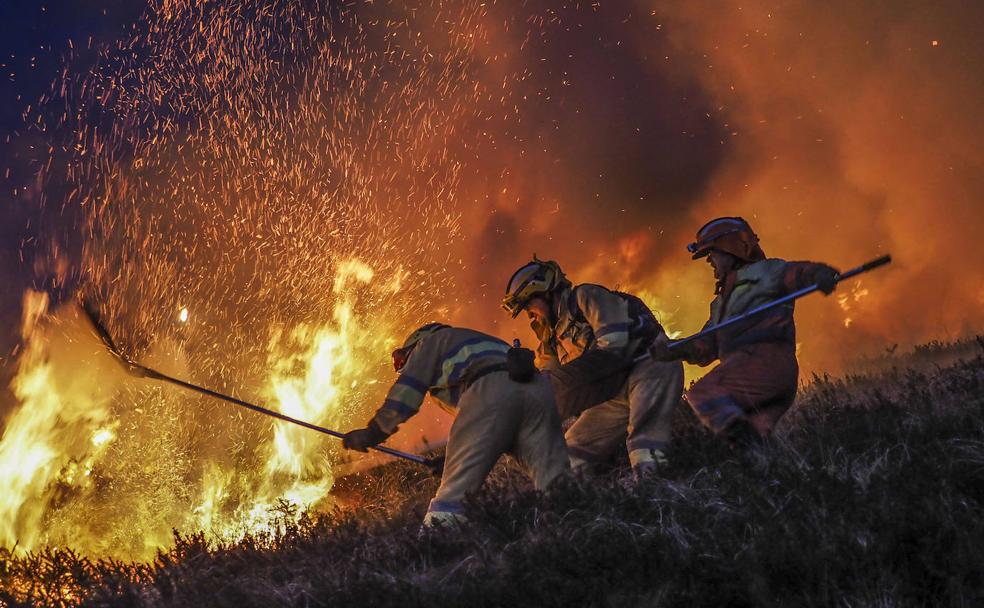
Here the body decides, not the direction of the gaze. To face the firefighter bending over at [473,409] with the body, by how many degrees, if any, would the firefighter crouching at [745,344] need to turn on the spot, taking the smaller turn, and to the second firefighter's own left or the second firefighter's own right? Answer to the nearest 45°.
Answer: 0° — they already face them

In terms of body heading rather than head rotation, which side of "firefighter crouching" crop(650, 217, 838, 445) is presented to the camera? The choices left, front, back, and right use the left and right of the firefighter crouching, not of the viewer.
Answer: left

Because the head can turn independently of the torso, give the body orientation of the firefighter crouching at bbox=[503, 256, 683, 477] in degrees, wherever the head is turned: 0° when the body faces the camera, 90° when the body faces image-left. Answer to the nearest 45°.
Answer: approximately 90°

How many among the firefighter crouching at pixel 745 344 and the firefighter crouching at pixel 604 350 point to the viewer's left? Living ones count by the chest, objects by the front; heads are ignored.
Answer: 2

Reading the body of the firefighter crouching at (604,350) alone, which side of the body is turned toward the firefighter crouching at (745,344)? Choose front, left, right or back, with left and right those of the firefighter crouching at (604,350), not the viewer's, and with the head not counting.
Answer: back
